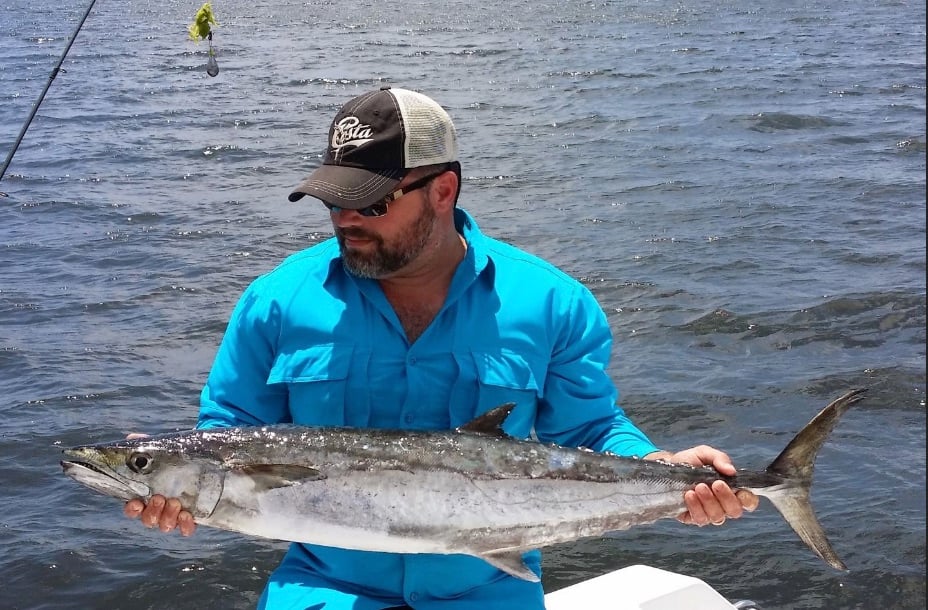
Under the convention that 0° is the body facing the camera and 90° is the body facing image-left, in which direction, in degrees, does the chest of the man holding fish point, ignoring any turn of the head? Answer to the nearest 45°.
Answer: approximately 0°
